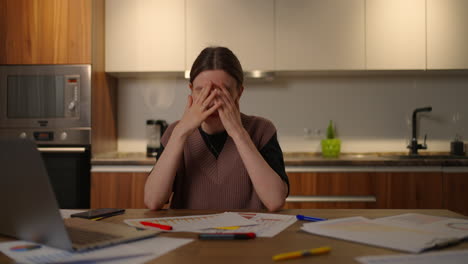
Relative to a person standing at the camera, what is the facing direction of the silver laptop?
facing away from the viewer and to the right of the viewer

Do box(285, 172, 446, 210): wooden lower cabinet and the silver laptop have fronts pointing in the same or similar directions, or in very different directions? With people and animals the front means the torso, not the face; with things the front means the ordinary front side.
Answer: very different directions

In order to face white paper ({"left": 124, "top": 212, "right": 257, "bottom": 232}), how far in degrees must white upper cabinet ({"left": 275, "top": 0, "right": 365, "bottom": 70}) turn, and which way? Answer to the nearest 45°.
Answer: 0° — it already faces it

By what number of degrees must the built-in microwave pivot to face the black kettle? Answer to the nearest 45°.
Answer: approximately 90° to its left

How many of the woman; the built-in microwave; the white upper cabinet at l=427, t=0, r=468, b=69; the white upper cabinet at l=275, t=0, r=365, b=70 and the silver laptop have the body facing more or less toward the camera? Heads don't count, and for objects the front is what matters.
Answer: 4
